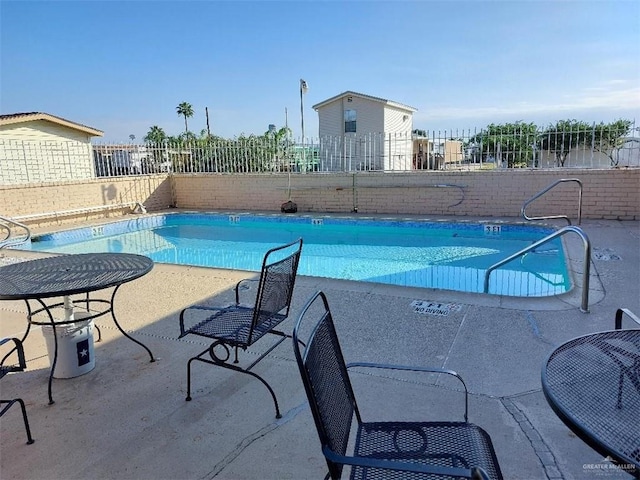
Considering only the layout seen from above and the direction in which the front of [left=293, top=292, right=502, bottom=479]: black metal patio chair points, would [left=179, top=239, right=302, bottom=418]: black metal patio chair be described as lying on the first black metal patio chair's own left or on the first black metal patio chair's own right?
on the first black metal patio chair's own left

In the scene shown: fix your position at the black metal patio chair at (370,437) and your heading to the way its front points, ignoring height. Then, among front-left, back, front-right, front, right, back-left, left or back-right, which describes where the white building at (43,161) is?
back-left

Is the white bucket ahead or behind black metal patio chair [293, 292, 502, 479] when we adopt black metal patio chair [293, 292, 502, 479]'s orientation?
behind

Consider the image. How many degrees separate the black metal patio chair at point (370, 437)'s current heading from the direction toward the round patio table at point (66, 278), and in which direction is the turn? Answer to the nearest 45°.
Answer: approximately 135° to its left

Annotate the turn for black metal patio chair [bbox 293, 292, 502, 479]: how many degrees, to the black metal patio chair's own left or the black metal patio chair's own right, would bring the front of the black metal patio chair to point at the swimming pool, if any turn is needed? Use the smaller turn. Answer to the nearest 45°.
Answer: approximately 90° to the black metal patio chair's own left

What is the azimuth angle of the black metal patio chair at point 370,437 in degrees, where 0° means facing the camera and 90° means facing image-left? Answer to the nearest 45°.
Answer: approximately 270°

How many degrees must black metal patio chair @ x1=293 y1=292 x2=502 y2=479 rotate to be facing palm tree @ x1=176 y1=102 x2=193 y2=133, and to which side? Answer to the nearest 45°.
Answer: approximately 135° to its left

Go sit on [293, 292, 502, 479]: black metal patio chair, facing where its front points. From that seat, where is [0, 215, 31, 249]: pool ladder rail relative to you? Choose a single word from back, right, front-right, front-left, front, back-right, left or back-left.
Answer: back-left

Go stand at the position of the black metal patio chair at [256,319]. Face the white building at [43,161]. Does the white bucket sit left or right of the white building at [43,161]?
left

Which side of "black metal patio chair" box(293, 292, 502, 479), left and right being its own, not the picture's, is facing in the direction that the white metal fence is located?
left
